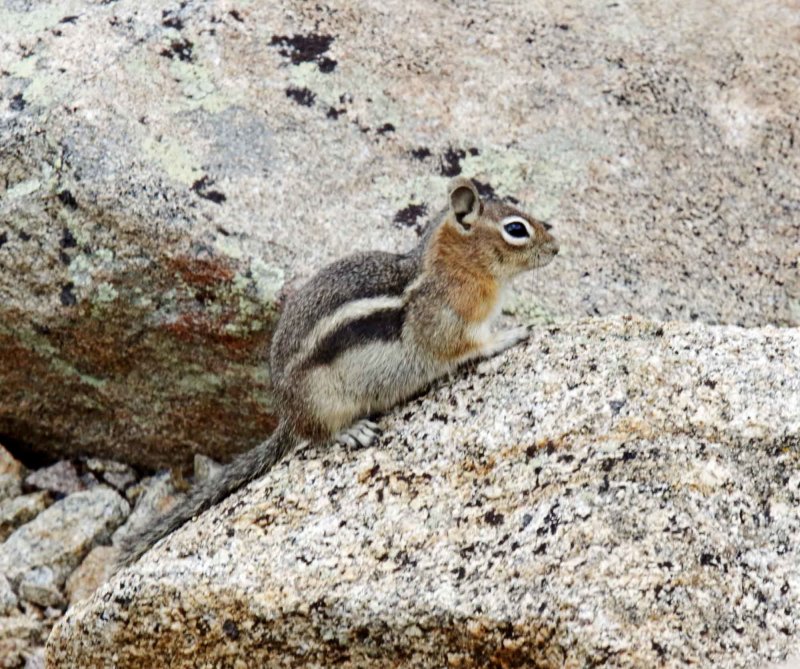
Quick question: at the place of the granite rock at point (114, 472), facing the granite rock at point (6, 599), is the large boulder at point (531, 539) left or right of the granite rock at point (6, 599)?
left

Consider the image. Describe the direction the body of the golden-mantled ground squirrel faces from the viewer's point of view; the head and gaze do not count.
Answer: to the viewer's right

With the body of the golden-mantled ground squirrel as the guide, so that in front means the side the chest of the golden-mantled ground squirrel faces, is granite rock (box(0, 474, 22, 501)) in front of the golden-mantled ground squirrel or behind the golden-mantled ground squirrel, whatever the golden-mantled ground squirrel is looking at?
behind
